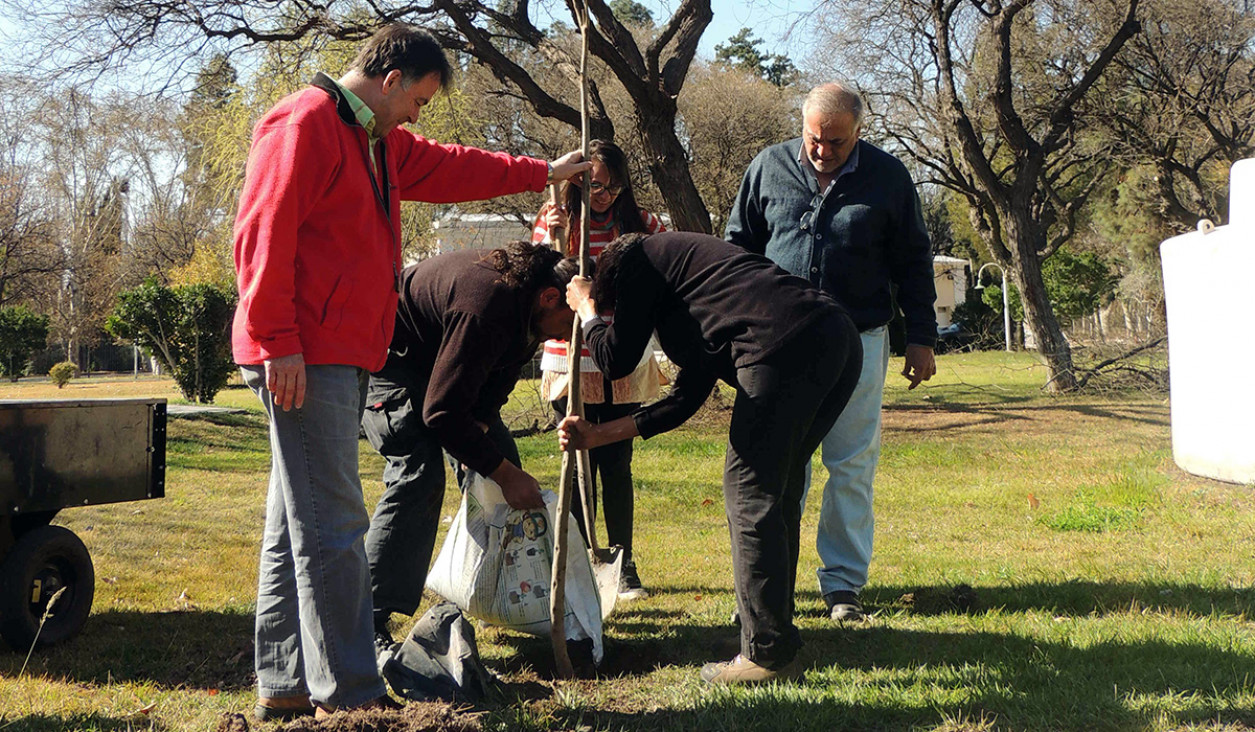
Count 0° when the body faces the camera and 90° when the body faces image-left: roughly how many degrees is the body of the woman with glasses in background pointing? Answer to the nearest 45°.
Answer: approximately 0°

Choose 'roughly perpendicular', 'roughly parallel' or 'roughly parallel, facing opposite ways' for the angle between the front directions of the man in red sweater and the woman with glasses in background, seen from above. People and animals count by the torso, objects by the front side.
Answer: roughly perpendicular

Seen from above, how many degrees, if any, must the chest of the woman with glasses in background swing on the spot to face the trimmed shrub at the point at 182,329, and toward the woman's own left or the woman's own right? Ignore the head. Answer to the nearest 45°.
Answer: approximately 135° to the woman's own right

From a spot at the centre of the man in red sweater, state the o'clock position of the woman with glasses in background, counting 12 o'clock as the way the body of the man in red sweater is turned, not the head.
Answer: The woman with glasses in background is roughly at 10 o'clock from the man in red sweater.

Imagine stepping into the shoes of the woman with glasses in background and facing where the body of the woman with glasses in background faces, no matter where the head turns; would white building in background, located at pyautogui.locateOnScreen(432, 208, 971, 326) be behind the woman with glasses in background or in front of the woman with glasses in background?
behind

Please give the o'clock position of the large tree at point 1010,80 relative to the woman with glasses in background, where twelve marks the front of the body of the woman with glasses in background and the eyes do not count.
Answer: The large tree is roughly at 7 o'clock from the woman with glasses in background.

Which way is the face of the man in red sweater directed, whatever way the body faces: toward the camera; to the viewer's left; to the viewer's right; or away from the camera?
to the viewer's right

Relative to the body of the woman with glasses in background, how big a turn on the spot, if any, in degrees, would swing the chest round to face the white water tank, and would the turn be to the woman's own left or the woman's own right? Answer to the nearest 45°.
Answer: approximately 135° to the woman's own left

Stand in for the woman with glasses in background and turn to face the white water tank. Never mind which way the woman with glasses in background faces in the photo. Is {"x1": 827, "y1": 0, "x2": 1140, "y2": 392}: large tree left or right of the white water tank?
left

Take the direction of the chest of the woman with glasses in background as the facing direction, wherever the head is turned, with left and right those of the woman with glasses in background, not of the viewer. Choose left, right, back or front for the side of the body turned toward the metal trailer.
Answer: right

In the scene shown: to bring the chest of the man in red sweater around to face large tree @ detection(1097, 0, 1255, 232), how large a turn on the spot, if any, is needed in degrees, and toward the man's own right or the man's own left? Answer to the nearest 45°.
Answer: approximately 45° to the man's own left

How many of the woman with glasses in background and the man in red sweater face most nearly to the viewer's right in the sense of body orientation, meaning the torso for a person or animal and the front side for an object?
1

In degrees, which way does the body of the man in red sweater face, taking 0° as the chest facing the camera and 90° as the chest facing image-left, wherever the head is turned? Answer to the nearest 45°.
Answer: approximately 270°

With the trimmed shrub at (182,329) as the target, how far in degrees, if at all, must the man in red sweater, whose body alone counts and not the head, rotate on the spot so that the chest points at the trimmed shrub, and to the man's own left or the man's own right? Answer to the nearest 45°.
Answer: approximately 90° to the man's own left

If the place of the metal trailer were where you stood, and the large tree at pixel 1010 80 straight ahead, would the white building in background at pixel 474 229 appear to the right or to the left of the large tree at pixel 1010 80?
left
